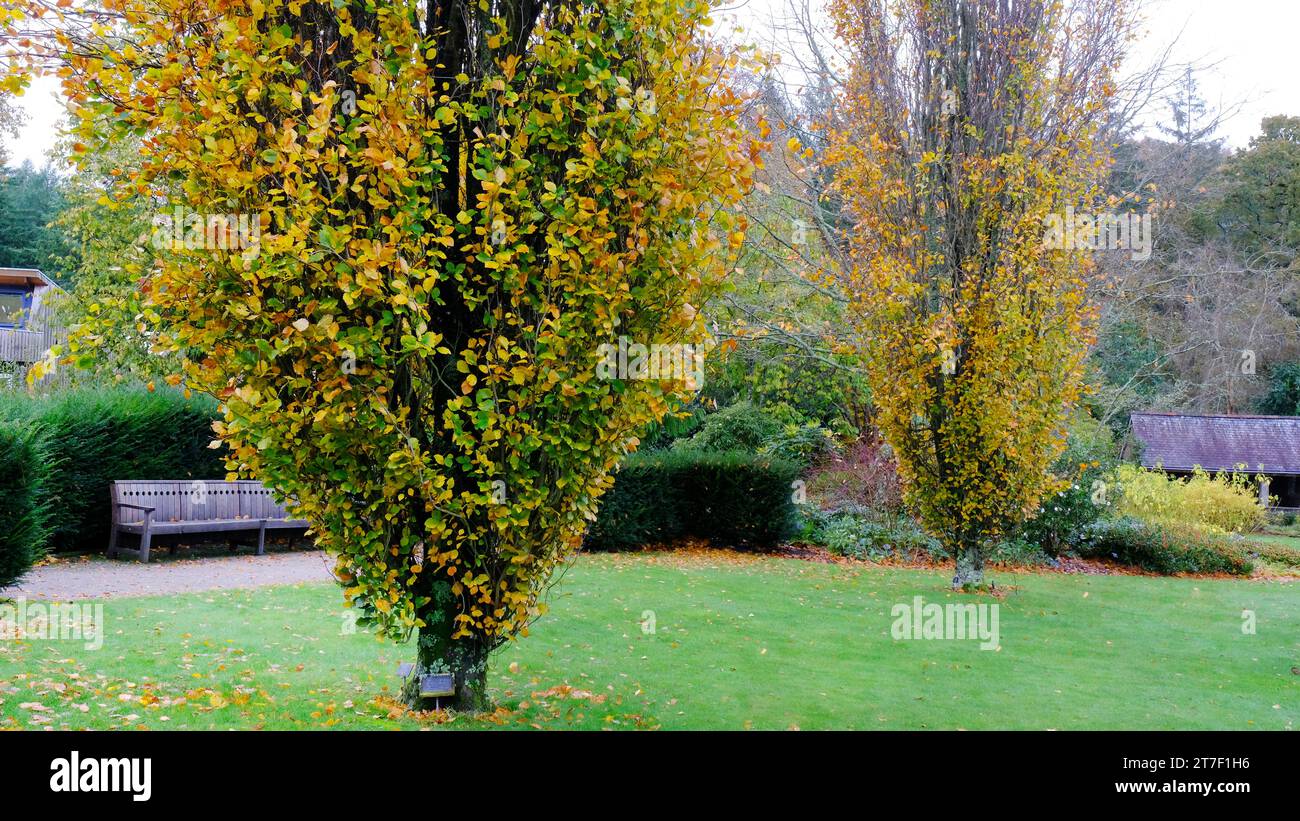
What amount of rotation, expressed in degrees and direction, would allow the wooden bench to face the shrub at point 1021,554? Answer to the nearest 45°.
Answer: approximately 45° to its left

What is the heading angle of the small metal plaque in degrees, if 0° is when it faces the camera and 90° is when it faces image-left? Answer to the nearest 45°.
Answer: approximately 0°

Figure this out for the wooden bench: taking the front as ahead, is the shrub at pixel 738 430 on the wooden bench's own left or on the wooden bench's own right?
on the wooden bench's own left

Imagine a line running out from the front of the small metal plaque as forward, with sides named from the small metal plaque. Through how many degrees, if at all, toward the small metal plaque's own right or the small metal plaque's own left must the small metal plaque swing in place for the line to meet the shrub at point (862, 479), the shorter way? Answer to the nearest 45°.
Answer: approximately 135° to the small metal plaque's own left

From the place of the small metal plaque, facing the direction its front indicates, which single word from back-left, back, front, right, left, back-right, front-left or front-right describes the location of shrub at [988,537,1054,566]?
back-left

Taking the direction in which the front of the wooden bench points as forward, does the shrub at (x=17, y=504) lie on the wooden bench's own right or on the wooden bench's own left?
on the wooden bench's own right

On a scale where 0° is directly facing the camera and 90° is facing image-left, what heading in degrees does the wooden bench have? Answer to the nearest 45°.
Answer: approximately 315°
